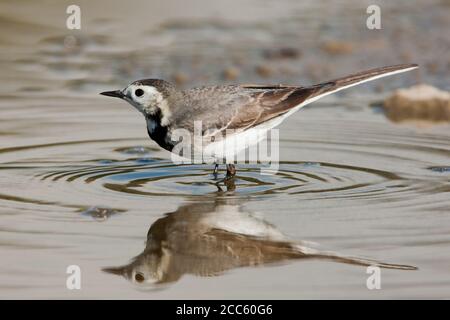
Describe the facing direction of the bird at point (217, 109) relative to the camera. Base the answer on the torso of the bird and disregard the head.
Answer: to the viewer's left
